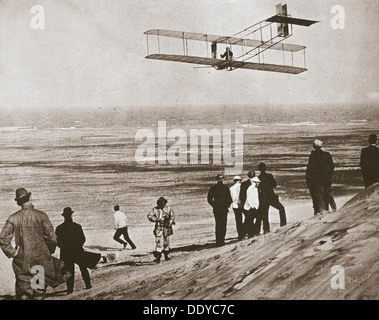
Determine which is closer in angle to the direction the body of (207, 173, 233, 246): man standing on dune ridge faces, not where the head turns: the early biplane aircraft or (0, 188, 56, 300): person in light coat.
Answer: the early biplane aircraft

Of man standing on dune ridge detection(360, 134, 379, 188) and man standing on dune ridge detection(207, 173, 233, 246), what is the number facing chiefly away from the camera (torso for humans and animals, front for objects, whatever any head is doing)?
2

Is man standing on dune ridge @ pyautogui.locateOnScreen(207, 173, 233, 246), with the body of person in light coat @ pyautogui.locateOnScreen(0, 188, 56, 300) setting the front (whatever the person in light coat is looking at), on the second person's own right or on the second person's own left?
on the second person's own right

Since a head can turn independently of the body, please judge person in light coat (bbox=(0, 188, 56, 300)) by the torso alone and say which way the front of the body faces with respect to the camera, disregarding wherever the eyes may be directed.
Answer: away from the camera

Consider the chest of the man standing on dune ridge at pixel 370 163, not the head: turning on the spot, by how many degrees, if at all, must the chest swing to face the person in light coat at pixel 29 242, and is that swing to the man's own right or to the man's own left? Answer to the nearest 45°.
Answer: approximately 135° to the man's own left

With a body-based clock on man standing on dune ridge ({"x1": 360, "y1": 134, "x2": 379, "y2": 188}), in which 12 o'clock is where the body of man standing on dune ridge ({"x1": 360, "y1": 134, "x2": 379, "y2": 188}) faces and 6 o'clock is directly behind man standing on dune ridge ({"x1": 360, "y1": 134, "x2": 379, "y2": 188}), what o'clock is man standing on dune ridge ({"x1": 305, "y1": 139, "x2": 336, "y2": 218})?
man standing on dune ridge ({"x1": 305, "y1": 139, "x2": 336, "y2": 218}) is roughly at 8 o'clock from man standing on dune ridge ({"x1": 360, "y1": 134, "x2": 379, "y2": 188}).

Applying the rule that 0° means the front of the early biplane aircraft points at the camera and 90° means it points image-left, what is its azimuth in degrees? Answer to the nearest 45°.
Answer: approximately 135°

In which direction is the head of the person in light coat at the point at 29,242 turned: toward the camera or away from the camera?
away from the camera

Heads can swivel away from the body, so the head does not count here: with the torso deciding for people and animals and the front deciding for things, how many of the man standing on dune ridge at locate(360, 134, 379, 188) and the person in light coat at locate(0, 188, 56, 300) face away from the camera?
2

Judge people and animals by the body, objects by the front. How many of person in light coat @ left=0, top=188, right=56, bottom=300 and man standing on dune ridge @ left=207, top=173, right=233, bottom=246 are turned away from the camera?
2

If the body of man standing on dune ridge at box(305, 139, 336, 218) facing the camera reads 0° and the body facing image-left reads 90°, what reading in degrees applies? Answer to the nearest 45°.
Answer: approximately 180°

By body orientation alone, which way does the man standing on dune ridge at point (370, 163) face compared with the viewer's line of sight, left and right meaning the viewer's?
facing away from the viewer

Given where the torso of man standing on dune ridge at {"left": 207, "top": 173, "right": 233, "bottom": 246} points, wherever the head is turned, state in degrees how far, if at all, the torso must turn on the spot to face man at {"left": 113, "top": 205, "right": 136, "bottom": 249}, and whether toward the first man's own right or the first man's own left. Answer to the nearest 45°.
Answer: approximately 90° to the first man's own left
